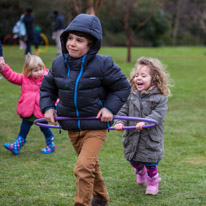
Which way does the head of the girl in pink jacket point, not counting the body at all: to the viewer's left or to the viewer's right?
to the viewer's right

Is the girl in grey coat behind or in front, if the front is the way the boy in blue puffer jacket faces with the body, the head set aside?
behind

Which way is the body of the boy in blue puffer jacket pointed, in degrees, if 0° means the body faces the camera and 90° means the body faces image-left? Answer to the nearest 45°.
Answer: approximately 45°

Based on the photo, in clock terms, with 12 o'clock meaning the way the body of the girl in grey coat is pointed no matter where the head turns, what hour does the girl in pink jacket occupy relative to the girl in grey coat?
The girl in pink jacket is roughly at 3 o'clock from the girl in grey coat.

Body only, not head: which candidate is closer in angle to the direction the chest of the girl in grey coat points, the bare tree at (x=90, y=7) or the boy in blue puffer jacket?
the boy in blue puffer jacket

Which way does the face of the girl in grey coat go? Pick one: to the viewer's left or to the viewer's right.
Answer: to the viewer's left

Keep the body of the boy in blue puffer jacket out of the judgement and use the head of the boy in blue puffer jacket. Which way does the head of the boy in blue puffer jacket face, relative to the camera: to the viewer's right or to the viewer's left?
to the viewer's left

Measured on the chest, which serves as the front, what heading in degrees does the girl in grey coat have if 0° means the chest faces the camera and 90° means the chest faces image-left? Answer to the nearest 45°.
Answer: approximately 45°

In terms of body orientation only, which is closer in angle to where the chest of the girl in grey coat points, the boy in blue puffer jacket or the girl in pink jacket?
the boy in blue puffer jacket

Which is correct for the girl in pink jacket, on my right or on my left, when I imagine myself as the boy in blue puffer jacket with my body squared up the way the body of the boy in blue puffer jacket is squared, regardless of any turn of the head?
on my right

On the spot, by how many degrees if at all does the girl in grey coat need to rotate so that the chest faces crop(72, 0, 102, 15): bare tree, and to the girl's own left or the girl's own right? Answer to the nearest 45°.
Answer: approximately 135° to the girl's own right
